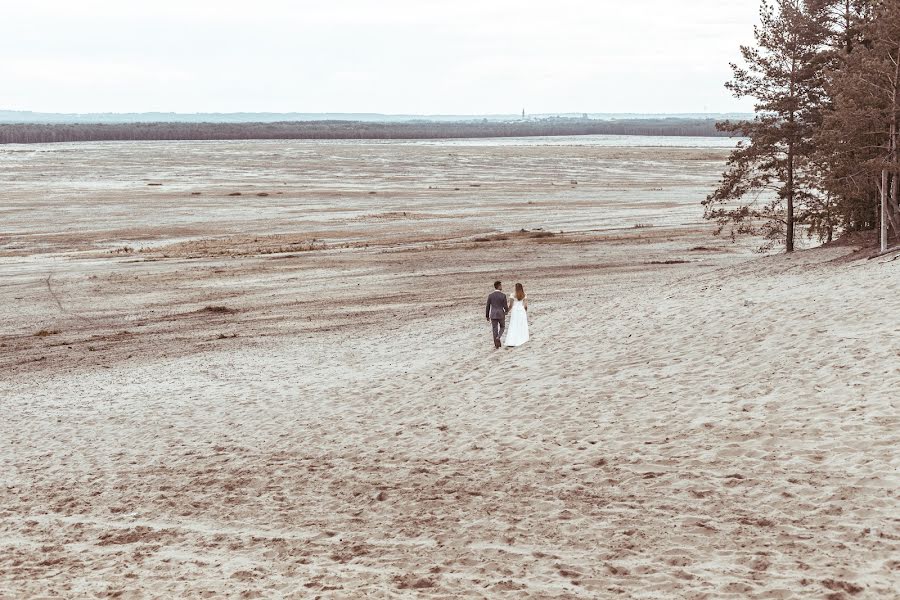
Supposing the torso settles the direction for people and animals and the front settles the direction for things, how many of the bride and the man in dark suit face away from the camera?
2

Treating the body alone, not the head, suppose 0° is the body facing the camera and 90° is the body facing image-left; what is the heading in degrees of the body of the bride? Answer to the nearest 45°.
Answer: approximately 180°

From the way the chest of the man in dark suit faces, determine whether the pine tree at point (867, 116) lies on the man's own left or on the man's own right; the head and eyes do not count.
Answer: on the man's own right

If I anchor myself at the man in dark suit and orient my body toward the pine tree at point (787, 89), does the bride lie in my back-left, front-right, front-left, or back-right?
front-right

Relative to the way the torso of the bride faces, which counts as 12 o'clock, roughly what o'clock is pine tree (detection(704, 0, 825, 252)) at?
The pine tree is roughly at 1 o'clock from the bride.

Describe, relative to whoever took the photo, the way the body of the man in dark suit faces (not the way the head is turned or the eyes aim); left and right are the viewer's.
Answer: facing away from the viewer

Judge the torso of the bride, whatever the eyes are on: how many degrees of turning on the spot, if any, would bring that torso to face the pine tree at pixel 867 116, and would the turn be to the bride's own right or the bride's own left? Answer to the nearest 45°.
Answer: approximately 45° to the bride's own right

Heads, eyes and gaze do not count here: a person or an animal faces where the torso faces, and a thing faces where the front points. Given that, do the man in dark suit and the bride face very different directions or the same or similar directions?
same or similar directions
